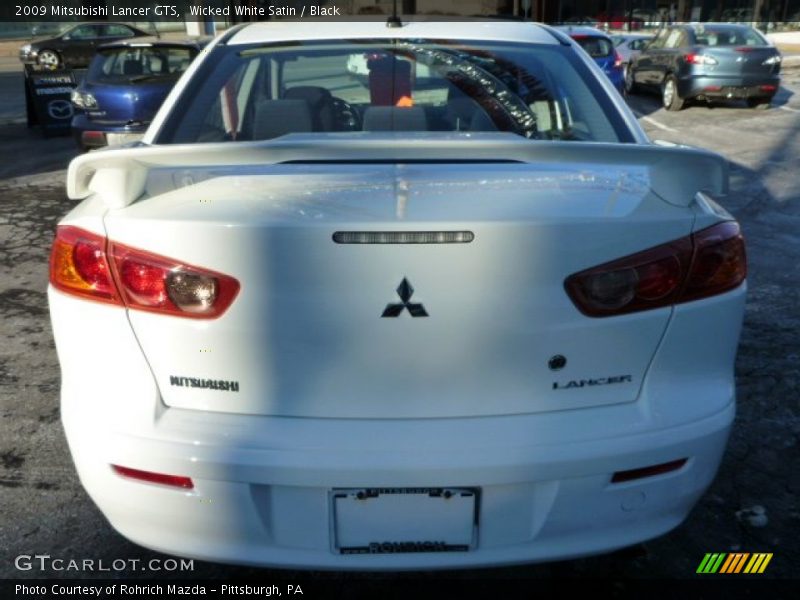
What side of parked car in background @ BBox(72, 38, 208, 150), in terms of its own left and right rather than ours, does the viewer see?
back

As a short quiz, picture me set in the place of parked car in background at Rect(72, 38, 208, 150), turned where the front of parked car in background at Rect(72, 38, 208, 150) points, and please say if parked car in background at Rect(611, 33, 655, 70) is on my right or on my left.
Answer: on my right

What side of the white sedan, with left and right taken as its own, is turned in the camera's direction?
back

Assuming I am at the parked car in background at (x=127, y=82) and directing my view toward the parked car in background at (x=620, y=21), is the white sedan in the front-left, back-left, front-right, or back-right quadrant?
back-right

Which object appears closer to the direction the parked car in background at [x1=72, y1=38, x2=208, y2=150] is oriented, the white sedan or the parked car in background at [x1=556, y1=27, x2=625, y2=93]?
the parked car in background

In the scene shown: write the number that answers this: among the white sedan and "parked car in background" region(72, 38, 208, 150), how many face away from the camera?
2

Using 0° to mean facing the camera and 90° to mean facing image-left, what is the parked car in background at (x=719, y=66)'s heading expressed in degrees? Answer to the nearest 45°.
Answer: approximately 135°

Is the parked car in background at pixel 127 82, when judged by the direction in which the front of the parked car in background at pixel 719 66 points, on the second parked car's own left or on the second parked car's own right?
on the second parked car's own left

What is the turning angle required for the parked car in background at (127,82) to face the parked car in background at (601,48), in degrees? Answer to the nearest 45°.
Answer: approximately 90° to its right
